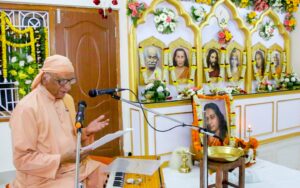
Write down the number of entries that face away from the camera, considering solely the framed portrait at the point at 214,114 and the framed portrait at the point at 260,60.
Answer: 0

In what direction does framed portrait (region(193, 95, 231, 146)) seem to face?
toward the camera

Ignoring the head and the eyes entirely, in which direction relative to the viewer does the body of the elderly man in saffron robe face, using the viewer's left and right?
facing the viewer and to the right of the viewer

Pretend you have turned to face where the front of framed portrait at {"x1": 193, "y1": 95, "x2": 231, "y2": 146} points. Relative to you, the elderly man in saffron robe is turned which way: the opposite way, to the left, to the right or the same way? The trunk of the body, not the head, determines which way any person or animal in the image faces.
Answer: to the left

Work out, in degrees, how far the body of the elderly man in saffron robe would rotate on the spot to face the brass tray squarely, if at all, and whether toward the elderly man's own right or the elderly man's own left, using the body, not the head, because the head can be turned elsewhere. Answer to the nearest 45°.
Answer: approximately 45° to the elderly man's own left

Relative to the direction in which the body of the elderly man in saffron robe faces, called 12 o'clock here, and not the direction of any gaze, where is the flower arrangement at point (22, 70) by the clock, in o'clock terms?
The flower arrangement is roughly at 7 o'clock from the elderly man in saffron robe.
